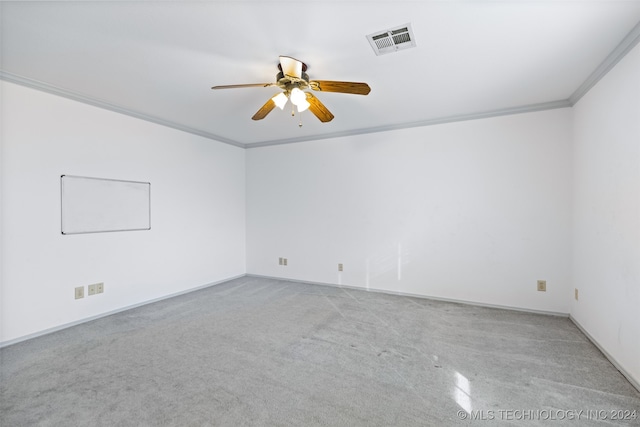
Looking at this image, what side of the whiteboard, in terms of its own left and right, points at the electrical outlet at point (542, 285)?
front

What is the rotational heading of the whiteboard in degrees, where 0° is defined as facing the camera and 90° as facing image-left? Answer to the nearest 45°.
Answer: approximately 315°

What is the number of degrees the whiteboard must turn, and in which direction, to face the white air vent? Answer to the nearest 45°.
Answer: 0° — it already faces it

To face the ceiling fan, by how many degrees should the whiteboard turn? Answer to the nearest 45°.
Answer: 0° — it already faces it
